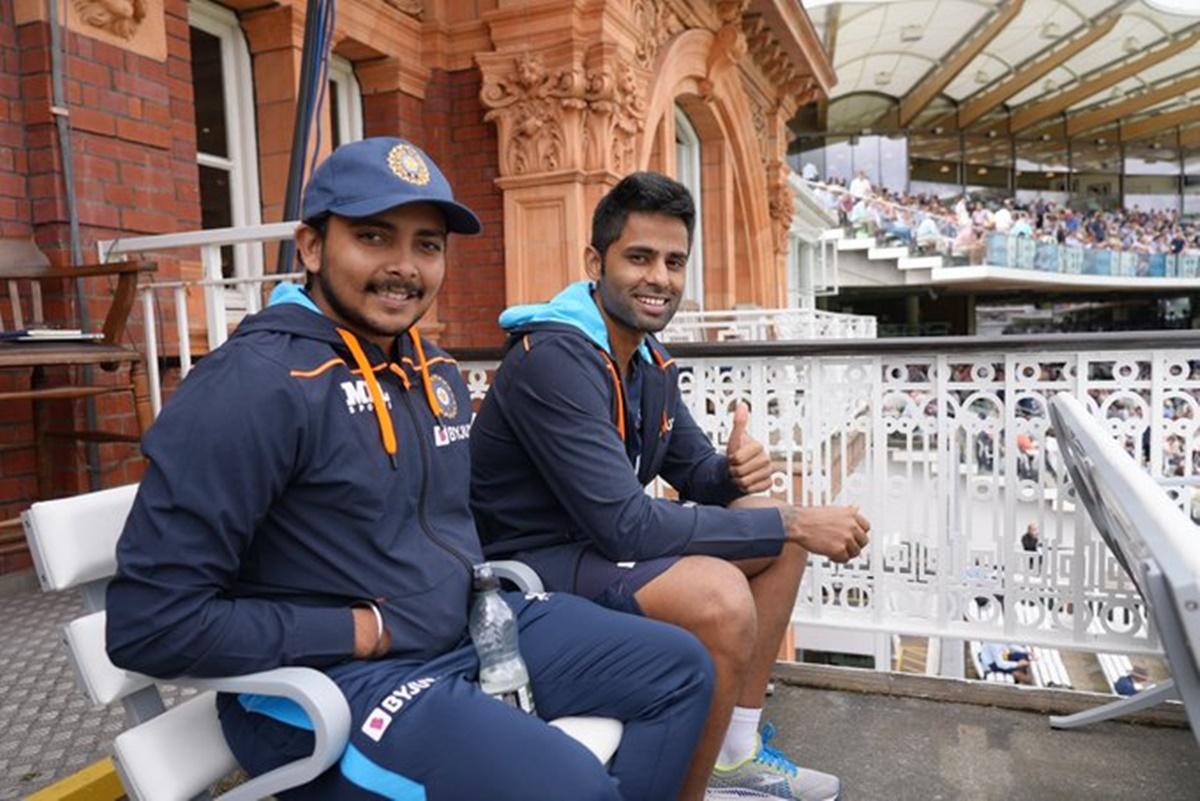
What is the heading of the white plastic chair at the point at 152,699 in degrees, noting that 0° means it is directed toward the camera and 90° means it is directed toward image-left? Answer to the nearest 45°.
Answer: approximately 315°

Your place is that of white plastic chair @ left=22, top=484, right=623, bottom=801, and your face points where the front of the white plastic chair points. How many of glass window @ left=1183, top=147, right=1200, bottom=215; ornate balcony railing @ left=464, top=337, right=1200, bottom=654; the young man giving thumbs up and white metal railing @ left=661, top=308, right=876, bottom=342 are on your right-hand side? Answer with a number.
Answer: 0

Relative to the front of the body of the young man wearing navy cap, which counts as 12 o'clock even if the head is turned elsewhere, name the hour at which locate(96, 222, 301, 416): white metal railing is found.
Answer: The white metal railing is roughly at 7 o'clock from the young man wearing navy cap.

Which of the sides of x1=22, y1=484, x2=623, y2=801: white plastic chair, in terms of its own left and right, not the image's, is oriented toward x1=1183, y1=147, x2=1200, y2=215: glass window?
left

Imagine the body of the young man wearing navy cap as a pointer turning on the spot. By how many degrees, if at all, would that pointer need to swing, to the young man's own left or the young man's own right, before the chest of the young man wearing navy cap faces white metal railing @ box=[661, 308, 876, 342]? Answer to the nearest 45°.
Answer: approximately 90° to the young man's own left

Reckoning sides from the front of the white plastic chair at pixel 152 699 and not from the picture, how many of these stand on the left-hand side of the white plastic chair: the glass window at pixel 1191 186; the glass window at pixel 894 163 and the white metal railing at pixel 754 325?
3

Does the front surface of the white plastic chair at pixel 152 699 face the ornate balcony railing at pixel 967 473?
no

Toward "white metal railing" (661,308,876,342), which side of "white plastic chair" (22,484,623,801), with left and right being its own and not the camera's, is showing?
left

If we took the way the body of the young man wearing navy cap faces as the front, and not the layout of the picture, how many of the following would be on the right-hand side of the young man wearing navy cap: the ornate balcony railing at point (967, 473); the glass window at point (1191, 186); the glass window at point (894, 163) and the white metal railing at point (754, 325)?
0

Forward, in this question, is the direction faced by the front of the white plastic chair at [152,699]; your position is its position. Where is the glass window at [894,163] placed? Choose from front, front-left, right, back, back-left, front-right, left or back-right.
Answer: left

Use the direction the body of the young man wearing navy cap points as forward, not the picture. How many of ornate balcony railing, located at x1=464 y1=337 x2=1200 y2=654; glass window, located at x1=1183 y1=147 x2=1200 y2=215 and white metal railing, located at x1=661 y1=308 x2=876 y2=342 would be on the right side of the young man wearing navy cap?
0

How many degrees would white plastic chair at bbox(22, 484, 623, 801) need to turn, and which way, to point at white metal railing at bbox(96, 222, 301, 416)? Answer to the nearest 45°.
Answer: approximately 135° to its left

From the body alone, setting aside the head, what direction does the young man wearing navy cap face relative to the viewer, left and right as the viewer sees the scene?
facing the viewer and to the right of the viewer

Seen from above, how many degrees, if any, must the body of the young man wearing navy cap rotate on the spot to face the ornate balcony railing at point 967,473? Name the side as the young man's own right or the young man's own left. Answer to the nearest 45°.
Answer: approximately 90° to the young man's own left

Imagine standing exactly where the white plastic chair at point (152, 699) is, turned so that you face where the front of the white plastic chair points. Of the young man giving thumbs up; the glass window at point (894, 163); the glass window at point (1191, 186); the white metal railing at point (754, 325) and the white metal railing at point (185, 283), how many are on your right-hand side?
0

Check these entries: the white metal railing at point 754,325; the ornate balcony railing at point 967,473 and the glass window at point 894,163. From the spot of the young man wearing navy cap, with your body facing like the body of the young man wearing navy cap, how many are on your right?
0

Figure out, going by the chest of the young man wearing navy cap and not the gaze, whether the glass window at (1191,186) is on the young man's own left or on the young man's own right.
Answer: on the young man's own left
